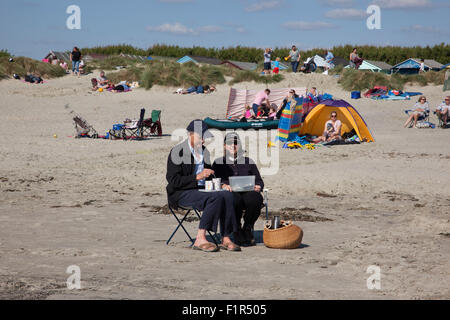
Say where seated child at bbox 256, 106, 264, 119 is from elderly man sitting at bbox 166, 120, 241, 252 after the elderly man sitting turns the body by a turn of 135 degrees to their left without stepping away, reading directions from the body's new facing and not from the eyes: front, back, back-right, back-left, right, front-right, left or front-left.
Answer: front

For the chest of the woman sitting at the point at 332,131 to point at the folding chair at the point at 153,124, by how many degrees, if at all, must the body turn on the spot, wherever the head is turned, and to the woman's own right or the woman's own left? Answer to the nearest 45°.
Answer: approximately 45° to the woman's own right

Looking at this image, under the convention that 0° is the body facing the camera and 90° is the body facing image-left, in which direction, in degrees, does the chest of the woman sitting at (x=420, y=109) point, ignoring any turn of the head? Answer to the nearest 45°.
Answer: approximately 45°

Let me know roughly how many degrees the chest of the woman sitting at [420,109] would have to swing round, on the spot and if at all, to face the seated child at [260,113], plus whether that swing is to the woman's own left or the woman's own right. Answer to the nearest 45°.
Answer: approximately 45° to the woman's own right

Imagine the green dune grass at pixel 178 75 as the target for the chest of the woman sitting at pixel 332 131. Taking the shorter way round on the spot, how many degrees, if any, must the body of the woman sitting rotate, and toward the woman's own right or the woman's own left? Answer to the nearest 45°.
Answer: approximately 90° to the woman's own right

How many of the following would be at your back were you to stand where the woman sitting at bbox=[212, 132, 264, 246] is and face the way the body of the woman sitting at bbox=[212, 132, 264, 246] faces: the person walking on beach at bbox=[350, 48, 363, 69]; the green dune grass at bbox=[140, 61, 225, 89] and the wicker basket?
2

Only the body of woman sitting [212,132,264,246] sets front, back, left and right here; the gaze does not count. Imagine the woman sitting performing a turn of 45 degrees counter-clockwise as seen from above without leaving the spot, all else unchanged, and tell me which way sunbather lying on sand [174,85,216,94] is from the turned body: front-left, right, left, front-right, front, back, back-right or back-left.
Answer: back-left

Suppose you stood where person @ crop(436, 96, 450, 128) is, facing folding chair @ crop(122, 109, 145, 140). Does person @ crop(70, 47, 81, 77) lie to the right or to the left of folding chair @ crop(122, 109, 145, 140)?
right
